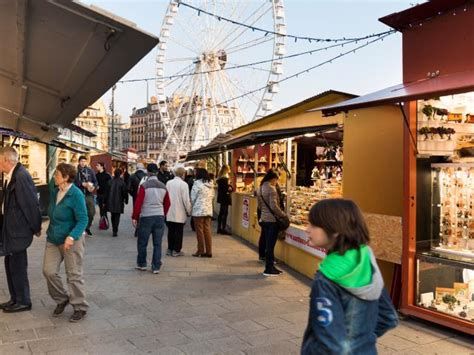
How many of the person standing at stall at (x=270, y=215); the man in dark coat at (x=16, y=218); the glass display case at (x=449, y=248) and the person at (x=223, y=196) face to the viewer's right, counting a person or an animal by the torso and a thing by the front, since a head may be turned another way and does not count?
2

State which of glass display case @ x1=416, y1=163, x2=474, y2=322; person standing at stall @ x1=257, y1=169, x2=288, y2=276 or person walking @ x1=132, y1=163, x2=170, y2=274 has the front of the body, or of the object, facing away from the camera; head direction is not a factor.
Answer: the person walking

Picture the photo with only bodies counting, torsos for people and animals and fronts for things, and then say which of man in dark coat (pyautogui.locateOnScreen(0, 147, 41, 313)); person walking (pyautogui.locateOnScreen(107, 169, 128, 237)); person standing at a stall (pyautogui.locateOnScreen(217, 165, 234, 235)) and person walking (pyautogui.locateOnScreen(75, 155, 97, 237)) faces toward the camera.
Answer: person walking (pyautogui.locateOnScreen(75, 155, 97, 237))

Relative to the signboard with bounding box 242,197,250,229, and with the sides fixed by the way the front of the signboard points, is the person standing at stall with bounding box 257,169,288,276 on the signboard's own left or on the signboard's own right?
on the signboard's own left

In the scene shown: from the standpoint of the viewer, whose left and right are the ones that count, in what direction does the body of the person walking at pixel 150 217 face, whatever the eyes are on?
facing away from the viewer

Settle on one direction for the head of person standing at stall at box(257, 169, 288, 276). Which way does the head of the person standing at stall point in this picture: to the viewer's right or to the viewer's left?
to the viewer's right

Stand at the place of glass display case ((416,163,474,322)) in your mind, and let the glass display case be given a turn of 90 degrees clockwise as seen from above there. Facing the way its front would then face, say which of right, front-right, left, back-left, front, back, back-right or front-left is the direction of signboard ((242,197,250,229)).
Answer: front

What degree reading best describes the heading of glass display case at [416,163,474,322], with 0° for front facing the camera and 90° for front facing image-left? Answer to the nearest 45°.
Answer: approximately 45°
